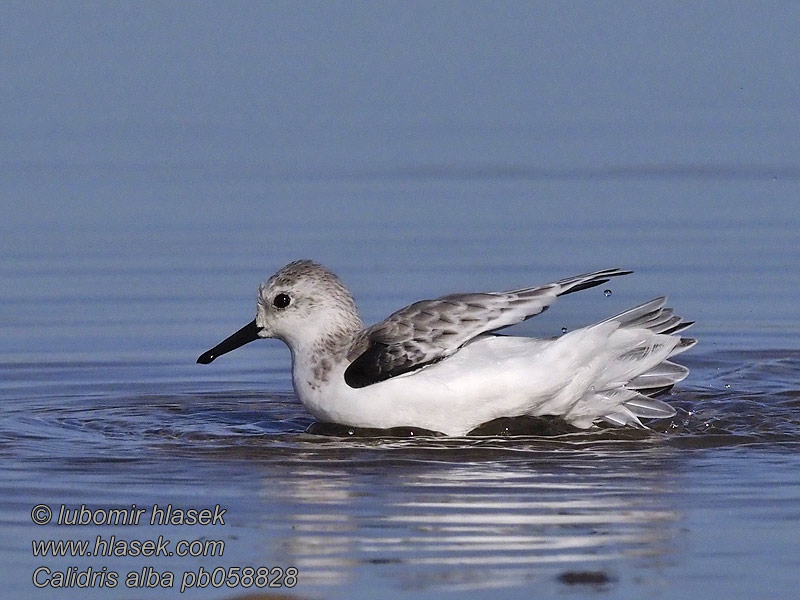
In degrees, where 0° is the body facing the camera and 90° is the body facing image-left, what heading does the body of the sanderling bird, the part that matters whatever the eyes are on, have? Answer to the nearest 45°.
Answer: approximately 90°
